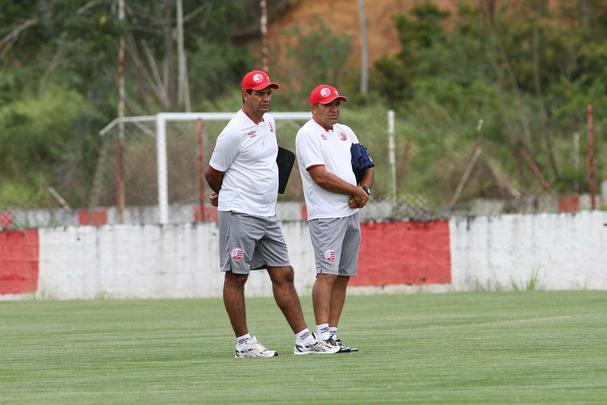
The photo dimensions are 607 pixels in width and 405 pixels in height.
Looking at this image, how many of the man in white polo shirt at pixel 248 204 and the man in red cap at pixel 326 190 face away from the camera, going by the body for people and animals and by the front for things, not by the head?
0

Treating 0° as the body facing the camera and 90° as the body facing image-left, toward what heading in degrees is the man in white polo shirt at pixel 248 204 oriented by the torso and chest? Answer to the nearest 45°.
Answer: approximately 315°

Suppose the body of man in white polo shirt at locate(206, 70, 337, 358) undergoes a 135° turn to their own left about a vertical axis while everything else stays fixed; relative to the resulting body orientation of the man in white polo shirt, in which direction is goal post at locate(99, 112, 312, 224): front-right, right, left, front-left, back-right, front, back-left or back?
front

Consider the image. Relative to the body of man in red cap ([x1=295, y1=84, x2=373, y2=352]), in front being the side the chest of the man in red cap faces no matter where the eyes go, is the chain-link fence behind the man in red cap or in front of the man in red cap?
behind

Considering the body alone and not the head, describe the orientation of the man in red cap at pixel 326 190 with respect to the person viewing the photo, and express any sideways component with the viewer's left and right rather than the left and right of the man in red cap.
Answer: facing the viewer and to the right of the viewer

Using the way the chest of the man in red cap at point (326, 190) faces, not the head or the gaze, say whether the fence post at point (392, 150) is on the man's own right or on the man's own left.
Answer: on the man's own left

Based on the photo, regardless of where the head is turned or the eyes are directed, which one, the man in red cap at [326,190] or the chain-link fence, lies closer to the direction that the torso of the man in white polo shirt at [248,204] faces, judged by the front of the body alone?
the man in red cap
